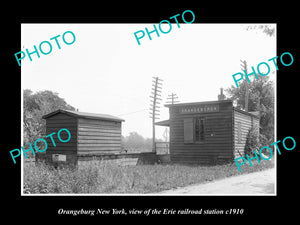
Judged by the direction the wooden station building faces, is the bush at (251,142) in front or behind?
behind

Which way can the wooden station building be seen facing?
toward the camera

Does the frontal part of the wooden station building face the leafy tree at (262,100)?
no
